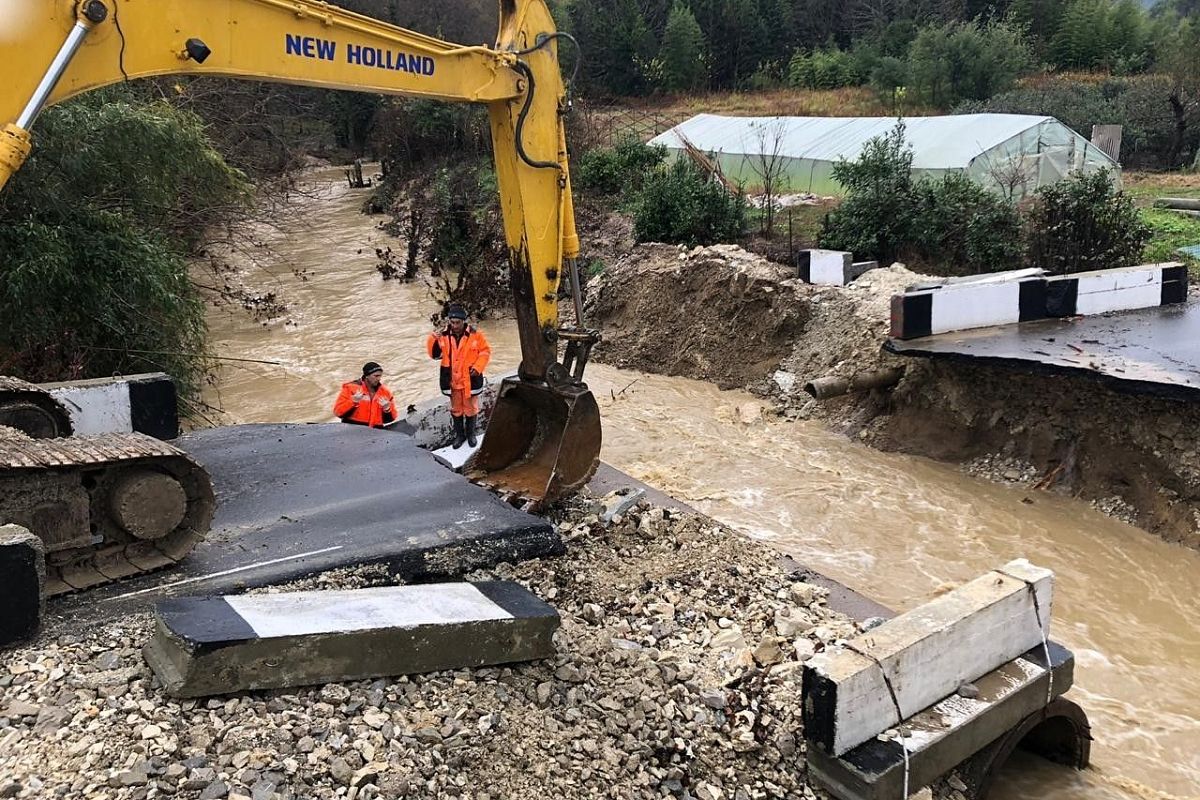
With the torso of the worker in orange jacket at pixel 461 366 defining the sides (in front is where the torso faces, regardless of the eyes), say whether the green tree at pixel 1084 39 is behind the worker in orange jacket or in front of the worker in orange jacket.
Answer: behind

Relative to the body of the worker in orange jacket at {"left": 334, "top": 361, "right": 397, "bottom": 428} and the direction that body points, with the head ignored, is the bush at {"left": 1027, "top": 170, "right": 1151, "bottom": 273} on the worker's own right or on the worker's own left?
on the worker's own left

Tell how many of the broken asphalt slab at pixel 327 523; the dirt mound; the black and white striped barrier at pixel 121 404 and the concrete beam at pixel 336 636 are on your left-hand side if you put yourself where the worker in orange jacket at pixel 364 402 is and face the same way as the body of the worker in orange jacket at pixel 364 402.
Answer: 1

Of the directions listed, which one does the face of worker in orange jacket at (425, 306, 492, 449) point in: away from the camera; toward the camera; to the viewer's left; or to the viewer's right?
toward the camera

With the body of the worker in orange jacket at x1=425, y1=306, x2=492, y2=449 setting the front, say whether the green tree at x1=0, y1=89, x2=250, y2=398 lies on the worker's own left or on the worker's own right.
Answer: on the worker's own right

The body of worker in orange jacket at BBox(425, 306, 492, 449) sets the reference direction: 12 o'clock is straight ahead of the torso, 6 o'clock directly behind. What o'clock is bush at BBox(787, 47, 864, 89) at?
The bush is roughly at 7 o'clock from the worker in orange jacket.

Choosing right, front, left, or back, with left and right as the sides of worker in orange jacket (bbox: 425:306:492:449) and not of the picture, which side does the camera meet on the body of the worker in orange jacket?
front

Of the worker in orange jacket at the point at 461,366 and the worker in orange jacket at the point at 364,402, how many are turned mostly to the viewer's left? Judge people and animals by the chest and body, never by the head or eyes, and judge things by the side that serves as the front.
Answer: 0

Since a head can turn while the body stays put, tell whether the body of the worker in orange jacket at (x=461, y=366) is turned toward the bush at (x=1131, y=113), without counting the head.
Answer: no

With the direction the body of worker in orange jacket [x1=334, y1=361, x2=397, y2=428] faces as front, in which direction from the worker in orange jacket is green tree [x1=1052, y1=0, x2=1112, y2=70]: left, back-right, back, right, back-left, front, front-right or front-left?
left

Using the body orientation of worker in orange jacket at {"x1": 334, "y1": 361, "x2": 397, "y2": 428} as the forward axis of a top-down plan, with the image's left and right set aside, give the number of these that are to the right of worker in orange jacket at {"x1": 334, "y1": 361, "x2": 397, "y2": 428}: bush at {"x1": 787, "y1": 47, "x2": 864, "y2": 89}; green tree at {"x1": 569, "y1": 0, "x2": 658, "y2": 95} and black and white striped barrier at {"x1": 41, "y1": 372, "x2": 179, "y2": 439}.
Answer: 1

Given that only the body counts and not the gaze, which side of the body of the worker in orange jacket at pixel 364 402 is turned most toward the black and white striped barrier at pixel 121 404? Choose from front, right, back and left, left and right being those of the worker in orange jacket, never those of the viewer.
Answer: right

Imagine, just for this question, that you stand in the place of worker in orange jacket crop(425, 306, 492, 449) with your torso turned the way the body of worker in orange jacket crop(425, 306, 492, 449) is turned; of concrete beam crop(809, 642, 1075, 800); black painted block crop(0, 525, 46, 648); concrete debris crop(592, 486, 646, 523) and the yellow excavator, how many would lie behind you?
0

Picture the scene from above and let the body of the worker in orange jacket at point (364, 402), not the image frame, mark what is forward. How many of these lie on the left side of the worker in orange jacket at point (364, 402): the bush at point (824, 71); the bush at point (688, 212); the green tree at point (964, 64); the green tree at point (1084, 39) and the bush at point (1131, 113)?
5

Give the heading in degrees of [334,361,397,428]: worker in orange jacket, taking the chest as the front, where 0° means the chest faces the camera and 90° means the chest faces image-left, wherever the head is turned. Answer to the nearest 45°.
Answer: approximately 315°
